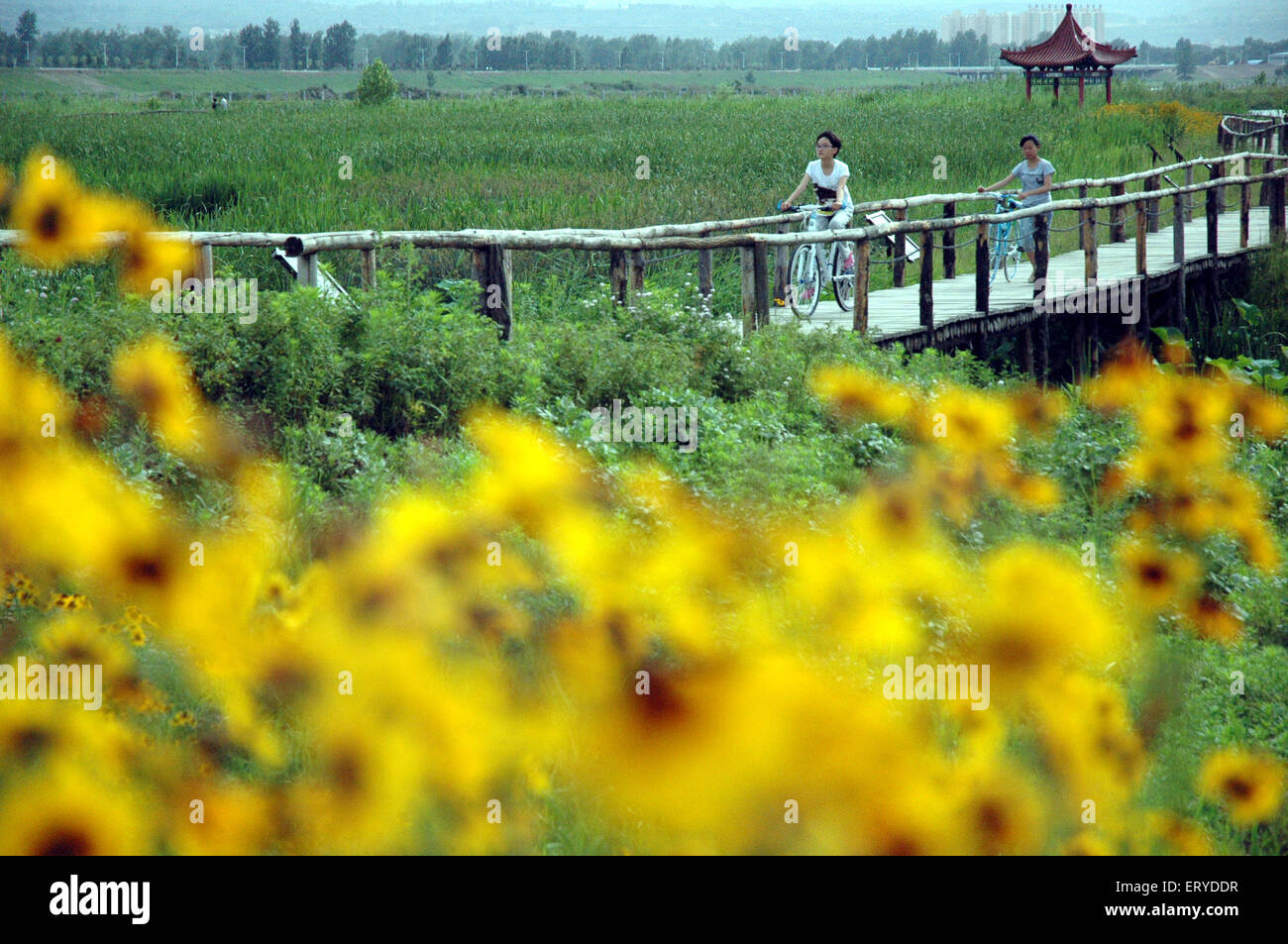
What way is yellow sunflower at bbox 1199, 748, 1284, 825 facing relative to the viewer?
toward the camera

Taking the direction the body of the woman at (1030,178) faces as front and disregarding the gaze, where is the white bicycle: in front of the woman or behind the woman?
in front

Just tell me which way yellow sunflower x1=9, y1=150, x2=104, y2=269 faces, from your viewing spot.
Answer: facing the viewer

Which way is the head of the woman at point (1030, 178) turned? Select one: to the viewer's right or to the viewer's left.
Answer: to the viewer's left

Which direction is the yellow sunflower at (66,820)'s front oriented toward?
toward the camera

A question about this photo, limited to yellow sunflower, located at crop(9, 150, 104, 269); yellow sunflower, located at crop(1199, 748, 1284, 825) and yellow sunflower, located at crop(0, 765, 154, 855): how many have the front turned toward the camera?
3

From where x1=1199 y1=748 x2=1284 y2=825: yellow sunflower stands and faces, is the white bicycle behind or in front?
behind

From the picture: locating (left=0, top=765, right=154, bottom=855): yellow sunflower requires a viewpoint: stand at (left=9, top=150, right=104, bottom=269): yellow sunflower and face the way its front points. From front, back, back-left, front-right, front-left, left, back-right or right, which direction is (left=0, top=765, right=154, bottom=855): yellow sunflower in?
front

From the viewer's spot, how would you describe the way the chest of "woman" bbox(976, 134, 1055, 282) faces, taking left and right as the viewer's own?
facing the viewer and to the left of the viewer
